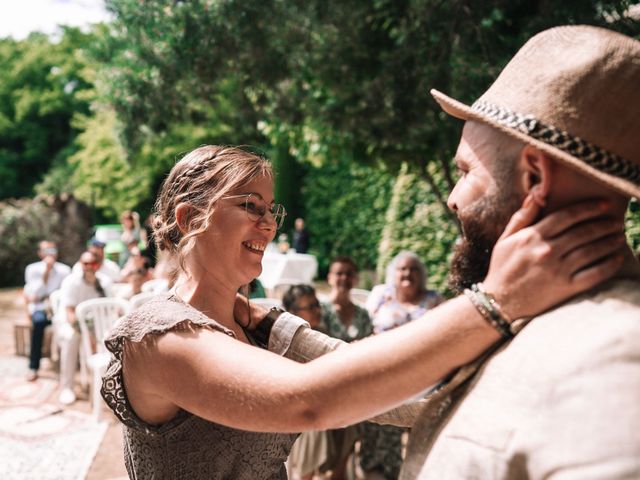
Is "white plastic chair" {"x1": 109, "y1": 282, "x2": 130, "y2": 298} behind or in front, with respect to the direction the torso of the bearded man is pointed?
in front

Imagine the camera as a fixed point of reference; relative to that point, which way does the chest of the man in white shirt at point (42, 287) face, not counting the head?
toward the camera

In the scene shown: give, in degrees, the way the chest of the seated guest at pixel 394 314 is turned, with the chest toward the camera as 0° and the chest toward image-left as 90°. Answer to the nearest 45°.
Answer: approximately 0°

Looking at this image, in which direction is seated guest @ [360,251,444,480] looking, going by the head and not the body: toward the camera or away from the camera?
toward the camera

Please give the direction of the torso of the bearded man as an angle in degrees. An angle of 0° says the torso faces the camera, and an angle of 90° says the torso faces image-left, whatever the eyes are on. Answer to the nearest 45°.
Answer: approximately 135°

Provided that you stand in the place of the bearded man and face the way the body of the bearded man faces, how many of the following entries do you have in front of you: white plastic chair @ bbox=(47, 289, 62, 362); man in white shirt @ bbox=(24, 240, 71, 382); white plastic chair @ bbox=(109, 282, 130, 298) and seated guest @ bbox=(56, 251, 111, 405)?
4

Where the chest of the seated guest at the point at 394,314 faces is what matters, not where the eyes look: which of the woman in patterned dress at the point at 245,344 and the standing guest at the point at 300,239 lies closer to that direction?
the woman in patterned dress

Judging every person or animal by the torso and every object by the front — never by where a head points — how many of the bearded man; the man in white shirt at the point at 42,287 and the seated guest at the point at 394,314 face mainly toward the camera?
2

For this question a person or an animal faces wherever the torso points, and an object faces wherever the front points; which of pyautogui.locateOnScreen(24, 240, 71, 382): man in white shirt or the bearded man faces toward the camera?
the man in white shirt

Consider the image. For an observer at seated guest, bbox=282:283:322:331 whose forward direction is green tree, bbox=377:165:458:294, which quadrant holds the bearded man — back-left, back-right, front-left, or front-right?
back-right

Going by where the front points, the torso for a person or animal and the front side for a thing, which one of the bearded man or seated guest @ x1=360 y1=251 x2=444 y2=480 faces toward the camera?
the seated guest
